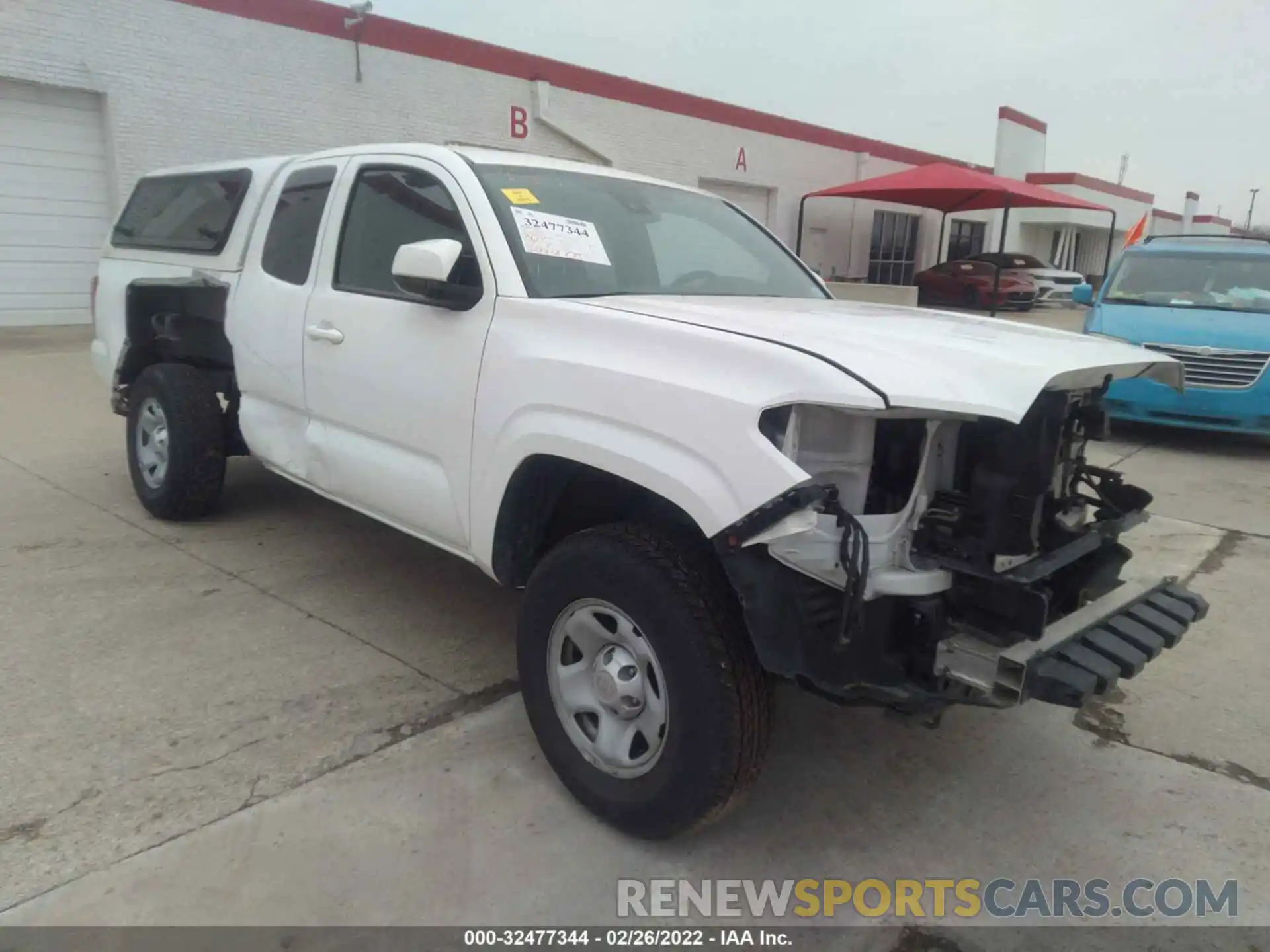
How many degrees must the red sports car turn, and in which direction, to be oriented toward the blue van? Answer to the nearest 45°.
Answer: approximately 45° to its right

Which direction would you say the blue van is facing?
toward the camera

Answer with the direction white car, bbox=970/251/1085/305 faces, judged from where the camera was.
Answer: facing the viewer and to the right of the viewer

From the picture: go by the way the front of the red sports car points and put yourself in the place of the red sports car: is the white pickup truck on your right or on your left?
on your right

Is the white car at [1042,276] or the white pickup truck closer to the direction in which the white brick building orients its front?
the white pickup truck

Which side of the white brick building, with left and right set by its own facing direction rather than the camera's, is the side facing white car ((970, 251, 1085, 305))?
left

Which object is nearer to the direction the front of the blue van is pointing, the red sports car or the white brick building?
the white brick building

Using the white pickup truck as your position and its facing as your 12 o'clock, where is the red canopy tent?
The red canopy tent is roughly at 8 o'clock from the white pickup truck.

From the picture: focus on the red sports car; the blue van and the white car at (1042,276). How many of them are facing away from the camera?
0

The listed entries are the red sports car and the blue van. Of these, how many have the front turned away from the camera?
0

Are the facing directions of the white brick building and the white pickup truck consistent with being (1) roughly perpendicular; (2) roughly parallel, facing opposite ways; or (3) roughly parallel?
roughly parallel

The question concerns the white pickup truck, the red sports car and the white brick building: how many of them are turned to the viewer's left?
0

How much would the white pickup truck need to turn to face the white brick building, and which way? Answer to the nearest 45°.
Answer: approximately 180°

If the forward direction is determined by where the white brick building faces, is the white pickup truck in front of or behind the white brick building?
in front
